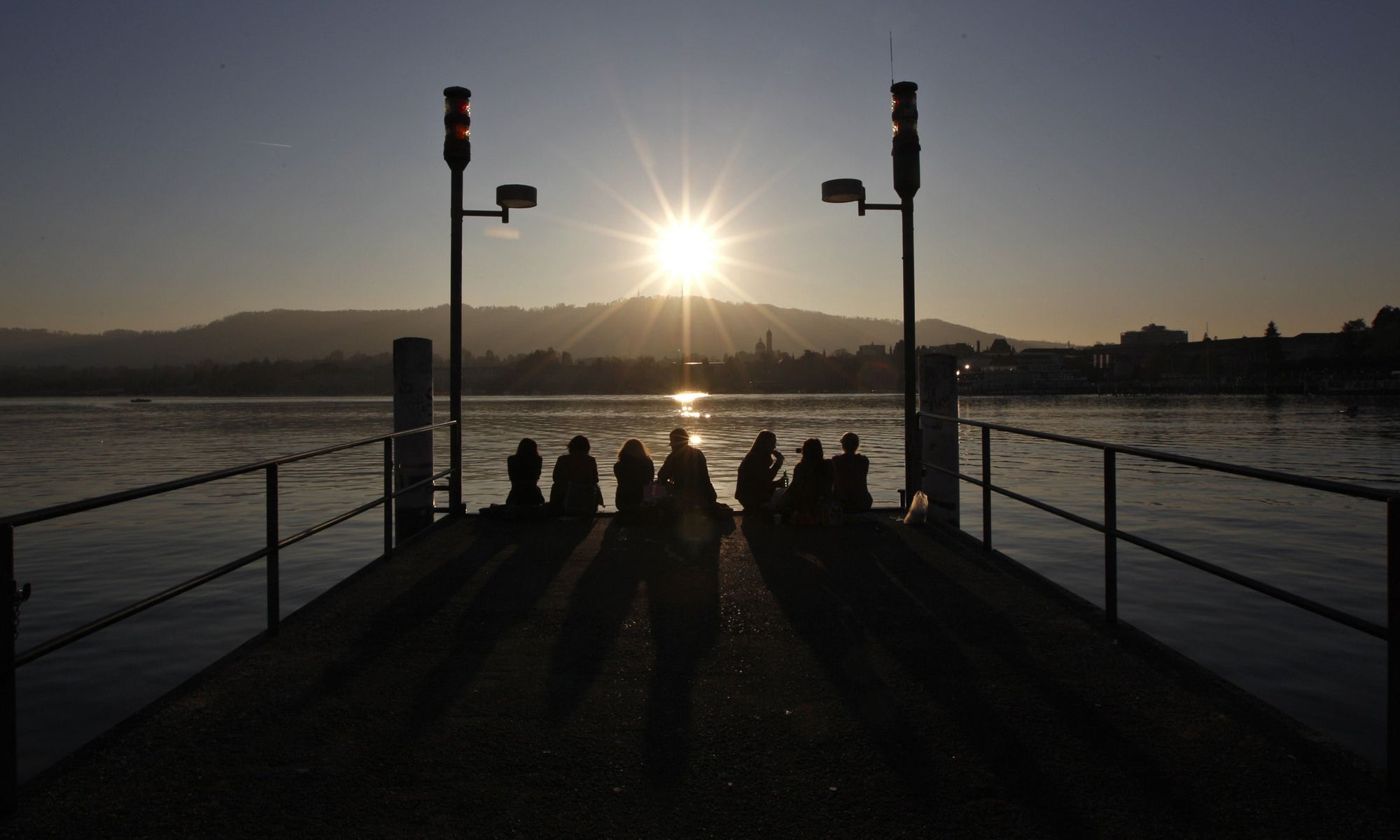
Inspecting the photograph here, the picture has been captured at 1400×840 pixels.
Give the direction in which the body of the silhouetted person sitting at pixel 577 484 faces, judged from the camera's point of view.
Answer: away from the camera

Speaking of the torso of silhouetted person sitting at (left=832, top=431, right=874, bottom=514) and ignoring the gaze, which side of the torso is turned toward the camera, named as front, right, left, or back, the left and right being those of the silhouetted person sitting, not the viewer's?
back

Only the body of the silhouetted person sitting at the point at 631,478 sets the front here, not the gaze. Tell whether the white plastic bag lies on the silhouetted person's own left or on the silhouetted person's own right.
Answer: on the silhouetted person's own right

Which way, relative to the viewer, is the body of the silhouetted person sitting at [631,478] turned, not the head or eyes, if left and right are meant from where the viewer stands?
facing away from the viewer

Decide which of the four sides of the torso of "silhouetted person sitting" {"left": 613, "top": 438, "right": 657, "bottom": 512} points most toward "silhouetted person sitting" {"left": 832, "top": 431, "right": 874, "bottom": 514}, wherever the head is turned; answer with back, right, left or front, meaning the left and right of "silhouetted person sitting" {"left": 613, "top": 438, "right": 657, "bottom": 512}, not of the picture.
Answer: right

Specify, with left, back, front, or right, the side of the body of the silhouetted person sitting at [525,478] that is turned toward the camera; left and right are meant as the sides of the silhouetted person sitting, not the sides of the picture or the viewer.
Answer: back

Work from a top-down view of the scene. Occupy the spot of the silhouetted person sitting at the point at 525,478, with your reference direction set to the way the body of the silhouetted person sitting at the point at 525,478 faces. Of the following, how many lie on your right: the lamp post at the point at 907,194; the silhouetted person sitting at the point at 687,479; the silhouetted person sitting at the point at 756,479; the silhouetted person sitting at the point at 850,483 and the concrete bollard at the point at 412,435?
4

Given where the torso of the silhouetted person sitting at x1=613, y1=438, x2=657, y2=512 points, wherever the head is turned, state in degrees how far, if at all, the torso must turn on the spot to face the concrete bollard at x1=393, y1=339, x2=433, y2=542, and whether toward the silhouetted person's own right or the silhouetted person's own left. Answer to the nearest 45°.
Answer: approximately 90° to the silhouetted person's own left

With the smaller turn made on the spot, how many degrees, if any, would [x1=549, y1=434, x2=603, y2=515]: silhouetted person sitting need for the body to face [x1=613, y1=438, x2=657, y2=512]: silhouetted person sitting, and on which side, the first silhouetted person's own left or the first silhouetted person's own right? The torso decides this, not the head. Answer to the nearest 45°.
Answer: approximately 135° to the first silhouetted person's own right

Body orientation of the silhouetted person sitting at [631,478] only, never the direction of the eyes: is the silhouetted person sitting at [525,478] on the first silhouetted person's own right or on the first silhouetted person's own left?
on the first silhouetted person's own left

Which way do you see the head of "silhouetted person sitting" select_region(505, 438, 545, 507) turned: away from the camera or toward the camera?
away from the camera

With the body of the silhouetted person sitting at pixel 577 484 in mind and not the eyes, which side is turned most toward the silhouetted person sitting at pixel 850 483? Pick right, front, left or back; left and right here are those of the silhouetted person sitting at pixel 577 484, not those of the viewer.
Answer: right

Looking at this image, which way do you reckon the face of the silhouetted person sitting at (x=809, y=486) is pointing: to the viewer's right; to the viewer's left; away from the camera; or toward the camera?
away from the camera
